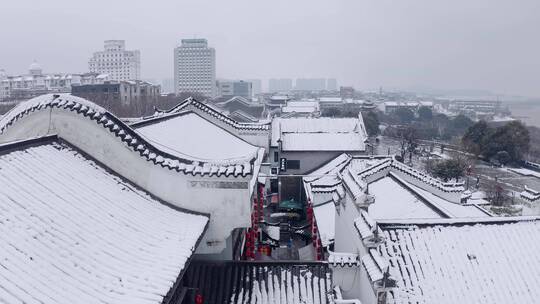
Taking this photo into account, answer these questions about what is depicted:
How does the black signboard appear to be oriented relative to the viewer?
toward the camera

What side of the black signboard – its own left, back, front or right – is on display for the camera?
front
